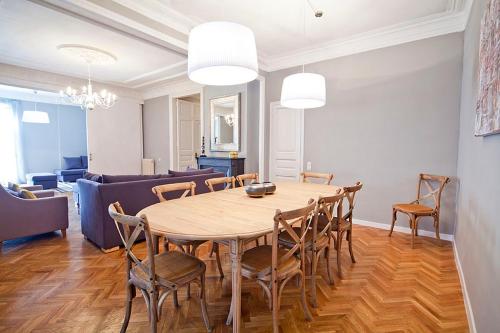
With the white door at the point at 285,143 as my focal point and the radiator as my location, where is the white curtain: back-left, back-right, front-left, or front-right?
back-right

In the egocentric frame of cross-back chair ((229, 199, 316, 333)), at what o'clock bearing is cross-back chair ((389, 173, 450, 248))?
cross-back chair ((389, 173, 450, 248)) is roughly at 3 o'clock from cross-back chair ((229, 199, 316, 333)).

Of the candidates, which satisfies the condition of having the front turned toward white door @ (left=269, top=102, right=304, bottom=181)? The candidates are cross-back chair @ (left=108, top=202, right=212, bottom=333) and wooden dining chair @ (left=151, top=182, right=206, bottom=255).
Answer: the cross-back chair

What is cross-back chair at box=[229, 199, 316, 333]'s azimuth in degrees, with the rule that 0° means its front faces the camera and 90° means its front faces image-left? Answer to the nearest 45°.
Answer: approximately 135°

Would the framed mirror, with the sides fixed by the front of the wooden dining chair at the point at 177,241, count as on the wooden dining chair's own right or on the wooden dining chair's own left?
on the wooden dining chair's own left

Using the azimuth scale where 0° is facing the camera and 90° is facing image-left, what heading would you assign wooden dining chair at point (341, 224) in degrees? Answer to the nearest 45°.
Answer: approximately 135°

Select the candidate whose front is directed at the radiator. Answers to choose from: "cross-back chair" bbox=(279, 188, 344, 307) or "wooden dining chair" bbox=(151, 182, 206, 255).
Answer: the cross-back chair

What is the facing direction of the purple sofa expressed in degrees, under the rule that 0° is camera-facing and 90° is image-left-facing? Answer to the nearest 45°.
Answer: approximately 135°

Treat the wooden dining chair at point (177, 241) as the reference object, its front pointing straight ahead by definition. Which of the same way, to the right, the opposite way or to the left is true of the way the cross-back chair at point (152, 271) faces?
to the left

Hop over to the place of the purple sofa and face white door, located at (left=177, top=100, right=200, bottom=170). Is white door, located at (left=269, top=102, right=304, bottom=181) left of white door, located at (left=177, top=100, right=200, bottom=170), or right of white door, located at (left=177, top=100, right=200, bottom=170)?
right
